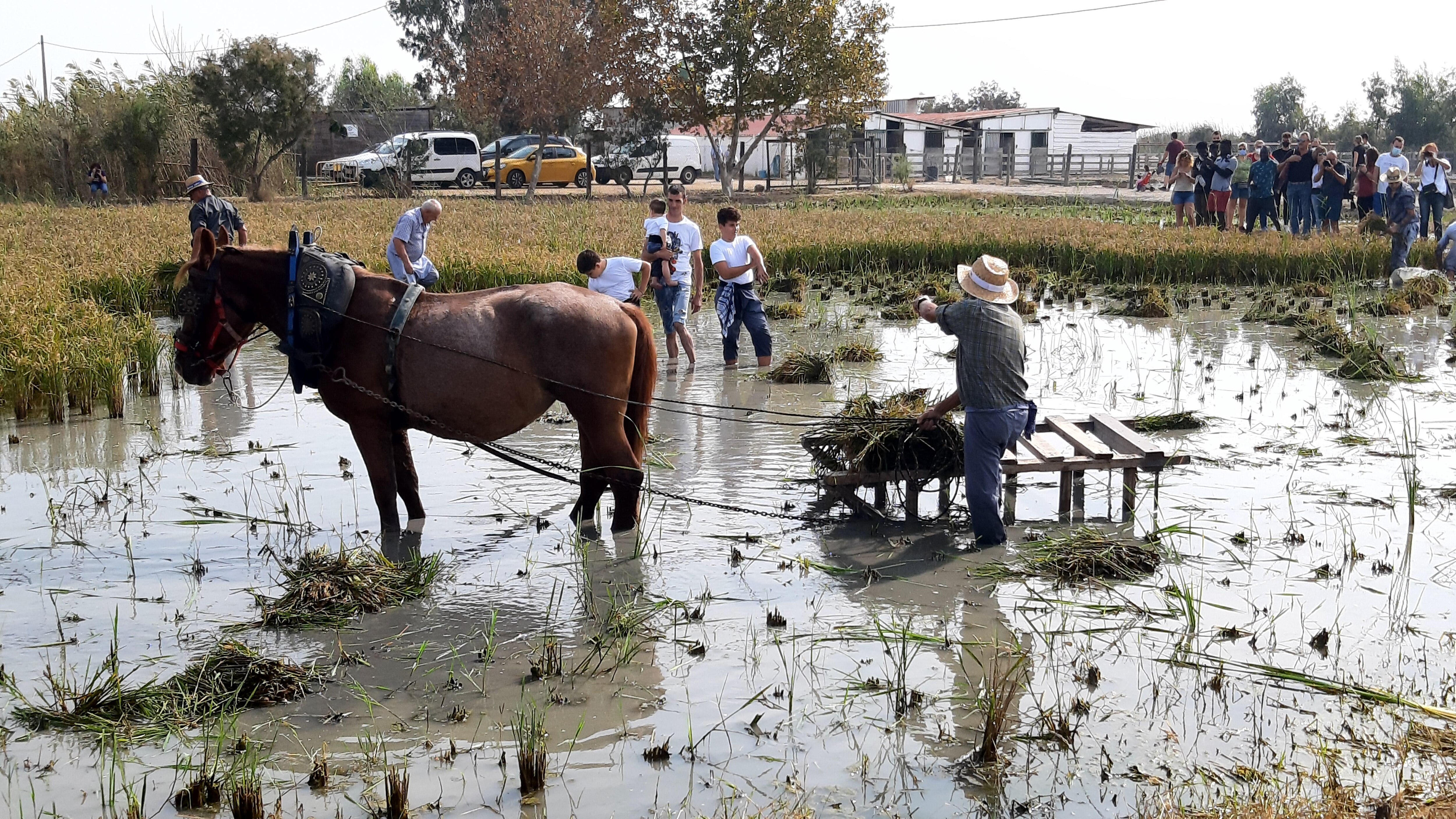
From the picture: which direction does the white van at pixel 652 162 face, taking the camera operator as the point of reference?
facing to the left of the viewer

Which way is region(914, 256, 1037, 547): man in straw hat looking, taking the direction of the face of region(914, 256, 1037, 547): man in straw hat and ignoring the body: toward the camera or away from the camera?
away from the camera

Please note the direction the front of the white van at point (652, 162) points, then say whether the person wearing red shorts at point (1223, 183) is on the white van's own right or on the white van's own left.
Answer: on the white van's own left

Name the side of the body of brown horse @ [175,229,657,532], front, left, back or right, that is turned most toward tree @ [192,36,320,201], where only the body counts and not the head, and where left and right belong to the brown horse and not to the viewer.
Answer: right

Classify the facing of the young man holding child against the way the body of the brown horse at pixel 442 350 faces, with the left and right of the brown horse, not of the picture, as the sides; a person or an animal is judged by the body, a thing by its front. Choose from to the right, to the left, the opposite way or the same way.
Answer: to the left

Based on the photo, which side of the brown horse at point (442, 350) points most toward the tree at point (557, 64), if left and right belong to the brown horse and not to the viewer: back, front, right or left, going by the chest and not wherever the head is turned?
right

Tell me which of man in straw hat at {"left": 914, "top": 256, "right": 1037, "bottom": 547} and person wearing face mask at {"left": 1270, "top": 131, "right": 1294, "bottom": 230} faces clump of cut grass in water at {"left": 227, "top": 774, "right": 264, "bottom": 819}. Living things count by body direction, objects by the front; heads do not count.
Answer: the person wearing face mask

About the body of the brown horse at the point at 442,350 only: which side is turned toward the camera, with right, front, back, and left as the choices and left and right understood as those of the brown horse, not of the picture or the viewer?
left

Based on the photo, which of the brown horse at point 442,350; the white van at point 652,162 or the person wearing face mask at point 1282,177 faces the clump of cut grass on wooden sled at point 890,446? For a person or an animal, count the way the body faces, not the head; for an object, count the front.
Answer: the person wearing face mask
